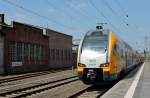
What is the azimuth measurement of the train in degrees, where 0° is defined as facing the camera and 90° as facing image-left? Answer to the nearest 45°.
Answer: approximately 45°
